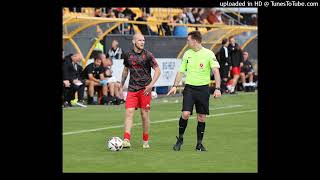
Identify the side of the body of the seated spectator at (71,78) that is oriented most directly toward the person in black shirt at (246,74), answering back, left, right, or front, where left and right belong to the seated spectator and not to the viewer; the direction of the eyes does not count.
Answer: left

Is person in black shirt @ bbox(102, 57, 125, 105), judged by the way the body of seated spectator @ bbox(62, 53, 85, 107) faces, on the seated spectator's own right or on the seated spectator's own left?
on the seated spectator's own left

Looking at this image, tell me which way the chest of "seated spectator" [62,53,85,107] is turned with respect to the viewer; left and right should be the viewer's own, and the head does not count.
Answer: facing the viewer and to the right of the viewer

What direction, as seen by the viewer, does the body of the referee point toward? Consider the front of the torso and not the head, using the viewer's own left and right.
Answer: facing the viewer

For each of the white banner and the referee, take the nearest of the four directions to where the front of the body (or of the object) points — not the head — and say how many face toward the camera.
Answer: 2

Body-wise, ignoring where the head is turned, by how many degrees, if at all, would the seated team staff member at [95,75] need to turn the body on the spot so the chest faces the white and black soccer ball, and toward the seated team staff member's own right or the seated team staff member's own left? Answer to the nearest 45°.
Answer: approximately 45° to the seated team staff member's own right

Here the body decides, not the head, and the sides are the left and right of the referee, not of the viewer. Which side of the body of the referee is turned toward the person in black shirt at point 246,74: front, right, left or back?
back

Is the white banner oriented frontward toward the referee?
yes
